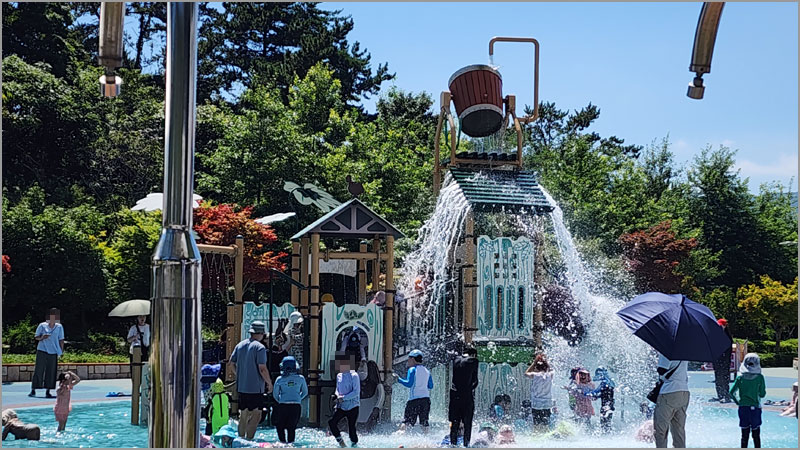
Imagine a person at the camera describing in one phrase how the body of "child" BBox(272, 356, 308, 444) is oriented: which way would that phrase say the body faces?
away from the camera

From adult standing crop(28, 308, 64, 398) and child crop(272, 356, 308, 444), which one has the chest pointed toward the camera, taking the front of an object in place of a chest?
the adult standing

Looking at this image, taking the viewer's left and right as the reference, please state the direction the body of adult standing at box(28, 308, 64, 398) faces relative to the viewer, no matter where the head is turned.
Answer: facing the viewer

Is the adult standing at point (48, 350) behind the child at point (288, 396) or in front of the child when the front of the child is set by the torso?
in front

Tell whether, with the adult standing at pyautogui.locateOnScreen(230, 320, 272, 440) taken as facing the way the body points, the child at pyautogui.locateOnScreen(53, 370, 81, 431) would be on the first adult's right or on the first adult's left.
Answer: on the first adult's left

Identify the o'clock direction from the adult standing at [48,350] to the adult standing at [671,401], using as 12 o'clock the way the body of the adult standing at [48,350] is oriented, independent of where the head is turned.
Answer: the adult standing at [671,401] is roughly at 11 o'clock from the adult standing at [48,350].

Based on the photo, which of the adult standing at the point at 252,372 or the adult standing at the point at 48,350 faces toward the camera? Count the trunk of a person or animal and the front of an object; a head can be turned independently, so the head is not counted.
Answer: the adult standing at the point at 48,350

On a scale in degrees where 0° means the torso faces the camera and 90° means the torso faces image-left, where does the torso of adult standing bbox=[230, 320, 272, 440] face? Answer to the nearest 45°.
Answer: approximately 225°

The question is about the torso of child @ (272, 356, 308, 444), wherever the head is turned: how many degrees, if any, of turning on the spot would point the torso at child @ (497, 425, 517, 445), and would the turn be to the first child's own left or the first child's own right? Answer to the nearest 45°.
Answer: approximately 90° to the first child's own right
